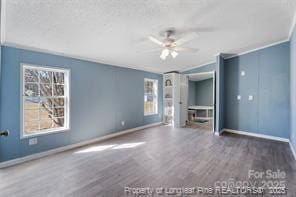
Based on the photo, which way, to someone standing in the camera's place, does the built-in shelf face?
facing the viewer and to the left of the viewer

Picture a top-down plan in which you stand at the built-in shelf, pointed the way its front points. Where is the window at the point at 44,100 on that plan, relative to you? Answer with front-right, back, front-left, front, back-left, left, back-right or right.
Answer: front
